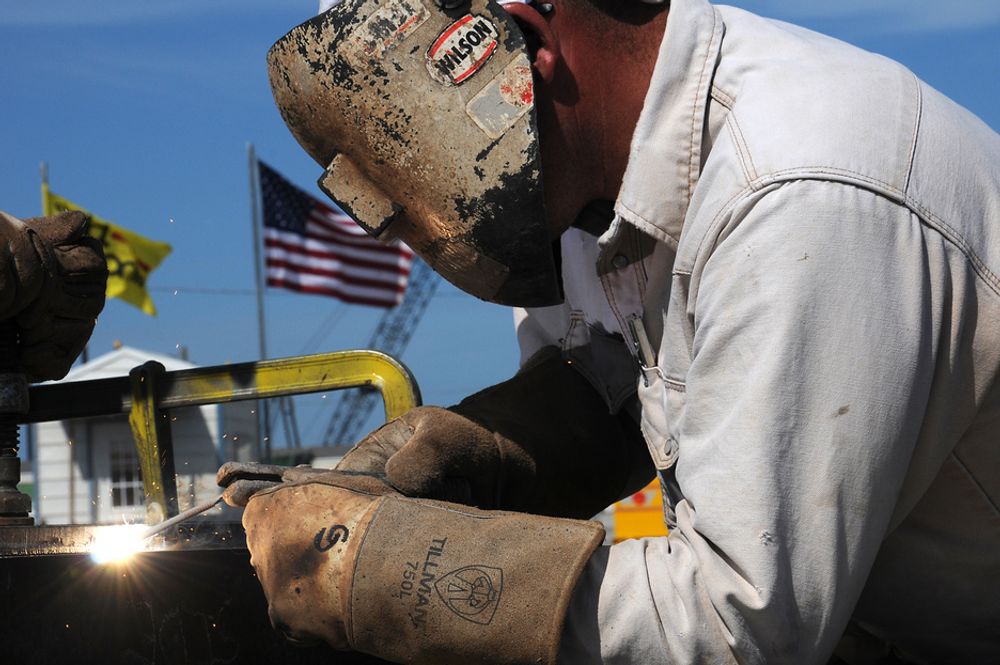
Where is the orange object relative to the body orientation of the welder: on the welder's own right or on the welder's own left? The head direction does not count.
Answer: on the welder's own right

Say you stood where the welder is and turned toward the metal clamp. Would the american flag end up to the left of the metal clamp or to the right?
right

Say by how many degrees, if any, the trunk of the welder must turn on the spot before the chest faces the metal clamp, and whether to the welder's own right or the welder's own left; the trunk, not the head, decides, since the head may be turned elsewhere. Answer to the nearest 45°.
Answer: approximately 45° to the welder's own right

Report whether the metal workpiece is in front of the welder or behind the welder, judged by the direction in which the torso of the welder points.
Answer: in front

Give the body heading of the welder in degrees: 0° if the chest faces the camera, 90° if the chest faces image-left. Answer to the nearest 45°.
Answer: approximately 90°

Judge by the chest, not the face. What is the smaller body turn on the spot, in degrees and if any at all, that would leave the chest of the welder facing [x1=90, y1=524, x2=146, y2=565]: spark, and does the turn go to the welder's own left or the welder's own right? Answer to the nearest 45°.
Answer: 0° — they already face it

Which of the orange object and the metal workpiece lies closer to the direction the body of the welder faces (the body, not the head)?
the metal workpiece

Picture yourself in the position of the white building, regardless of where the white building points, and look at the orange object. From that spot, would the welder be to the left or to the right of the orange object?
right

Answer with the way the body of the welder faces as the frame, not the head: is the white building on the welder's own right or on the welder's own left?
on the welder's own right

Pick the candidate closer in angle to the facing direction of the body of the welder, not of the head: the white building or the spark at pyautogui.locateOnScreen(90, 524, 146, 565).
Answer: the spark

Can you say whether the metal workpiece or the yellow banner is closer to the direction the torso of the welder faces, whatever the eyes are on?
the metal workpiece
